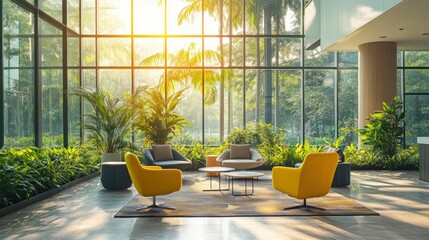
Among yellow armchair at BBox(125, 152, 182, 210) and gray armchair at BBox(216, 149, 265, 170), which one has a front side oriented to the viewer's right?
the yellow armchair

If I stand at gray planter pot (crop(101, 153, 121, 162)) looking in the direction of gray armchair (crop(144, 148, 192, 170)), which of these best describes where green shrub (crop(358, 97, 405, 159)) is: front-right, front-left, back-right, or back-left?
front-left

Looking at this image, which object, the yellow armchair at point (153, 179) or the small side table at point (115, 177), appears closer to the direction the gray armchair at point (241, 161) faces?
the yellow armchair

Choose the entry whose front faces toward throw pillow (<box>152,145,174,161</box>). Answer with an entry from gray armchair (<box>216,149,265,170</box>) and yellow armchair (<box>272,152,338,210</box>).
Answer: the yellow armchair

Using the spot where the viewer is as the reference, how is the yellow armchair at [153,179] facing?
facing to the right of the viewer

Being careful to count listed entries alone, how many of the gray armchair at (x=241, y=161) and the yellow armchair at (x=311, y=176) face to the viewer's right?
0

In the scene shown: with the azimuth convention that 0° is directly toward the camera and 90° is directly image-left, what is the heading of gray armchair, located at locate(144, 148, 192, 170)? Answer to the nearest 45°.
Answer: approximately 315°

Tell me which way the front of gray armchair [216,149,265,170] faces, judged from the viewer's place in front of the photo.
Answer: facing the viewer

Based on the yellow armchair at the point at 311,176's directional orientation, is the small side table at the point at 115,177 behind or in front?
in front

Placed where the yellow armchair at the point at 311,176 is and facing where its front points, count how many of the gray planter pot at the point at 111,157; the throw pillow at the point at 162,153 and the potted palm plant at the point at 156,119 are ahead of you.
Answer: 3

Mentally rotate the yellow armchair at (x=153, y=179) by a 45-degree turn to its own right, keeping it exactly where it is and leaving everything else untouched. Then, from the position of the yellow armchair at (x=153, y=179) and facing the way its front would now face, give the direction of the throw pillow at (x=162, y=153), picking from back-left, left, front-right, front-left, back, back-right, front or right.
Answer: back-left

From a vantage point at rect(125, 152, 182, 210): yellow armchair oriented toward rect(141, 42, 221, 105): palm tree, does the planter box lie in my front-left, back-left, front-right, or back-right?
front-left
